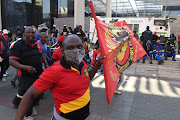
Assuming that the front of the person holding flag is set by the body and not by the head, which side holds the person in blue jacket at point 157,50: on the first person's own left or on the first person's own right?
on the first person's own left

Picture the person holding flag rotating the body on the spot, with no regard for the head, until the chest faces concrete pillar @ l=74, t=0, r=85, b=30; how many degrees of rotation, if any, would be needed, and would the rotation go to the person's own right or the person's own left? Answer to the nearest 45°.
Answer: approximately 135° to the person's own left

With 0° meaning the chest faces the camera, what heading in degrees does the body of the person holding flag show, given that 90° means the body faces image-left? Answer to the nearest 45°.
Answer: approximately 315°
